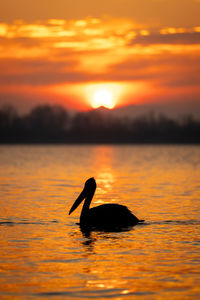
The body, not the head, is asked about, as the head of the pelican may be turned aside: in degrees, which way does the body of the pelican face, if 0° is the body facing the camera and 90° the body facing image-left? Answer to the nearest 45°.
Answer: approximately 90°
